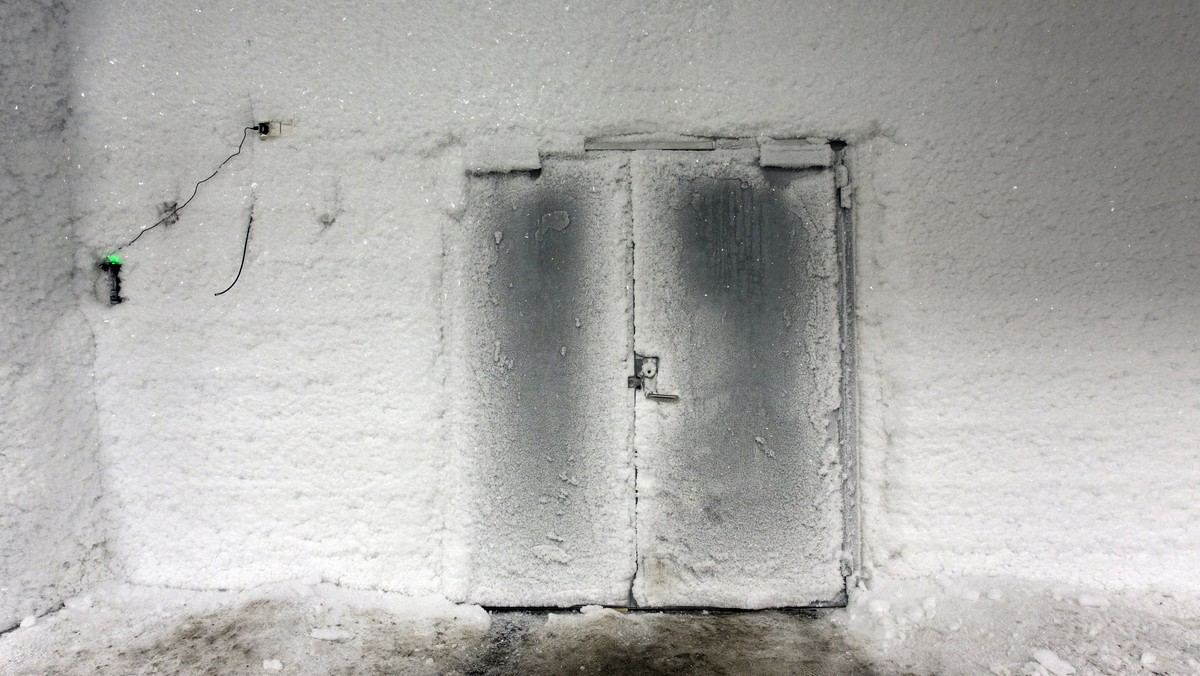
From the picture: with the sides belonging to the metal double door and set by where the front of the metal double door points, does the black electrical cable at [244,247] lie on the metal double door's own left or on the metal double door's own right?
on the metal double door's own right

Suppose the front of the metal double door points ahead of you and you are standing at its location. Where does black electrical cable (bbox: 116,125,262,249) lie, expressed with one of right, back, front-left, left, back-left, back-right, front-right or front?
right

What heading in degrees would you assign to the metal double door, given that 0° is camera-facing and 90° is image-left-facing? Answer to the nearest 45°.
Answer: approximately 0°

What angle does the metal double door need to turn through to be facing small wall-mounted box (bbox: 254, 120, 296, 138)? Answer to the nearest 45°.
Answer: approximately 90° to its right
